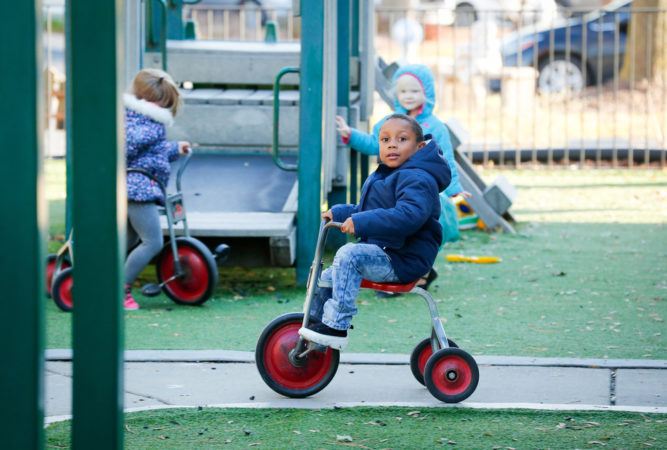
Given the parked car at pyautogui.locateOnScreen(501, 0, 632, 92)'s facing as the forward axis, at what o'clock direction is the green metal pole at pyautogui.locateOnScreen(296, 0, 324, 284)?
The green metal pole is roughly at 9 o'clock from the parked car.

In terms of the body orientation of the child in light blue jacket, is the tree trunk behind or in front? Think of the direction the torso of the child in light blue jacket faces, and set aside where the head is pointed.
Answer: behind

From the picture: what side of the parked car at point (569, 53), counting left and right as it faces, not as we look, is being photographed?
left

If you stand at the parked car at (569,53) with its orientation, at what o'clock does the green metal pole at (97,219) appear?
The green metal pole is roughly at 9 o'clock from the parked car.

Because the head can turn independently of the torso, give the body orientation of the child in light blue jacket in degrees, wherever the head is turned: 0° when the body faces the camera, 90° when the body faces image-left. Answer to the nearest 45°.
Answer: approximately 45°

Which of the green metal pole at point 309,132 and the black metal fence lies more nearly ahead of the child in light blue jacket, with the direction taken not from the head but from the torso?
the green metal pole
